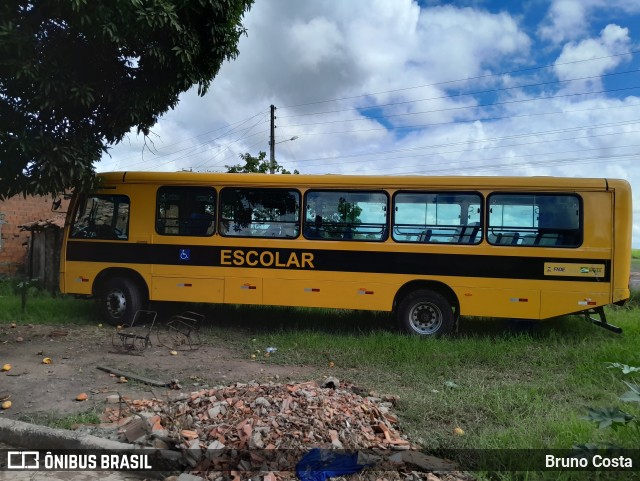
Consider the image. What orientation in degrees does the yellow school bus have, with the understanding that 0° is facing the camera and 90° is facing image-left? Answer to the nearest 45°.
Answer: approximately 90°

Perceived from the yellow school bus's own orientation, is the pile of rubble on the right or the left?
on its left
